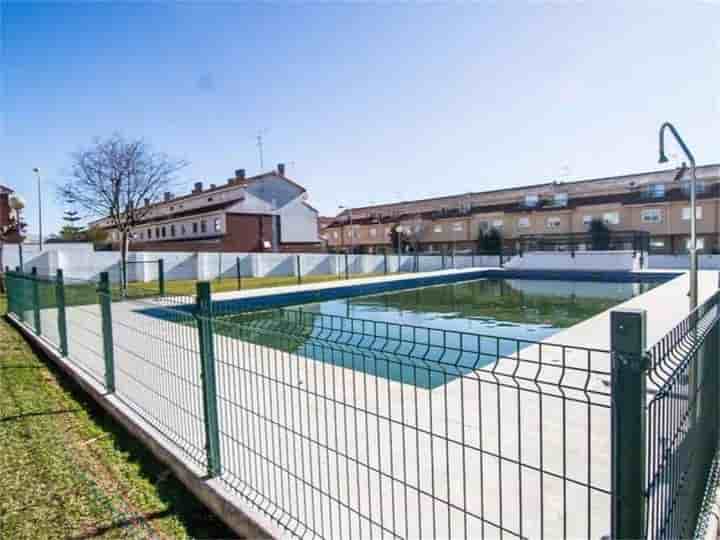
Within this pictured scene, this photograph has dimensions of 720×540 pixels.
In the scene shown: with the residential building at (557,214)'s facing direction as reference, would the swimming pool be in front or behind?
in front

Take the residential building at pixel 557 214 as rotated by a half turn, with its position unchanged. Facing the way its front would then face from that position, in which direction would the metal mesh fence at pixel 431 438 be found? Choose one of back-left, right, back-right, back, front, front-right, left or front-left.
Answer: back-right

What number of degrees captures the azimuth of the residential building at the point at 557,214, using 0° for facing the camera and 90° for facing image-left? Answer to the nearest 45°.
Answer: approximately 45°

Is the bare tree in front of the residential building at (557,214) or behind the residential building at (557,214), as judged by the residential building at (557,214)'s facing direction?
in front

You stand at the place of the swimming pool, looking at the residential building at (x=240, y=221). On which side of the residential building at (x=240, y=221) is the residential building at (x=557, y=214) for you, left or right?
right

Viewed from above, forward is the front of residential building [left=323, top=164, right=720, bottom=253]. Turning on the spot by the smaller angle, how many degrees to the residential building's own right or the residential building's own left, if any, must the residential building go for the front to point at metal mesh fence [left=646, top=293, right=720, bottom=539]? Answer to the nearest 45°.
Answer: approximately 45° to the residential building's own left

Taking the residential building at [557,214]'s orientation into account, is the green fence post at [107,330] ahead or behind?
ahead
